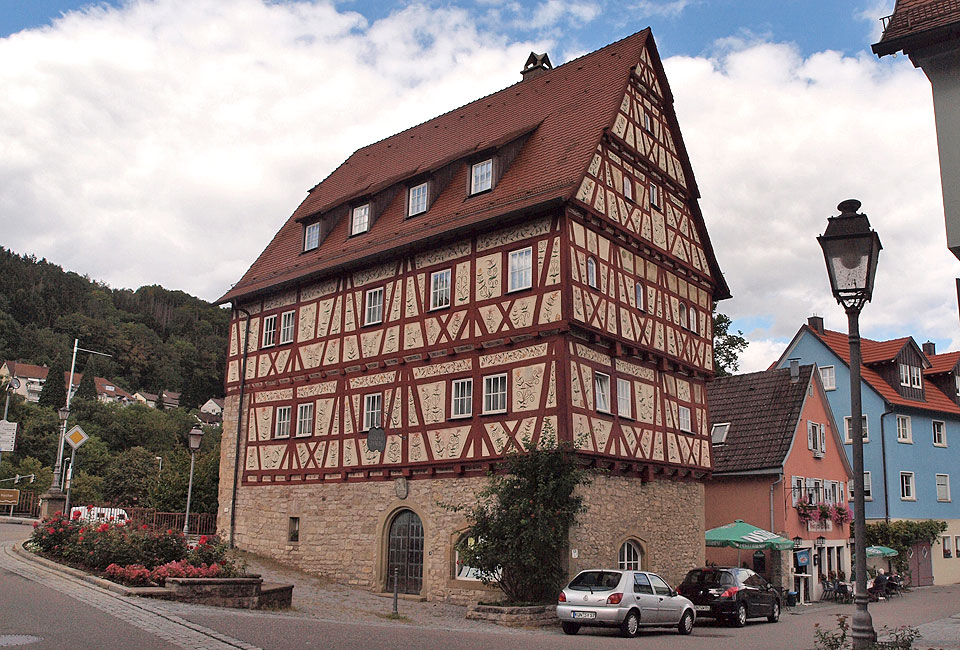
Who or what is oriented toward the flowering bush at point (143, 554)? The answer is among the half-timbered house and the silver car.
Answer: the half-timbered house

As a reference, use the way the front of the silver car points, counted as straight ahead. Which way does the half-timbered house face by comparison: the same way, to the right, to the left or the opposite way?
the opposite way

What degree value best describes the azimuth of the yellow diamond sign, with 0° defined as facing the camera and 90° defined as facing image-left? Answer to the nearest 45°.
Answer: approximately 0°

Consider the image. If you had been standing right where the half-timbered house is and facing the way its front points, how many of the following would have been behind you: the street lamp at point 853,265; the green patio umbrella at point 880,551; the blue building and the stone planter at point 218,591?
2

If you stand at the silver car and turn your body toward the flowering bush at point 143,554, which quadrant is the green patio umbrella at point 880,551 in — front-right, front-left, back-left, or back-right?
back-right

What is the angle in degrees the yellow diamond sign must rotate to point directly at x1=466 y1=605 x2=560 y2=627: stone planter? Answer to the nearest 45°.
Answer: approximately 45° to its left

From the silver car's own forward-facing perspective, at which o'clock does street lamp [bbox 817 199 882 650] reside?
The street lamp is roughly at 4 o'clock from the silver car.

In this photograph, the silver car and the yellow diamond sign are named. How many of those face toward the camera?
1

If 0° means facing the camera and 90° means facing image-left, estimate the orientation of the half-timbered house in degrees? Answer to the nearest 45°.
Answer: approximately 45°

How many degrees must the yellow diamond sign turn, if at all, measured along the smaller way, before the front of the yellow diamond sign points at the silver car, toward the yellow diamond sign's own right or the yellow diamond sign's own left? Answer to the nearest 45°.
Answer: approximately 45° to the yellow diamond sign's own left

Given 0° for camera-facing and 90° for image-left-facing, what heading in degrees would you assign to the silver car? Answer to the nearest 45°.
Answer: approximately 225°

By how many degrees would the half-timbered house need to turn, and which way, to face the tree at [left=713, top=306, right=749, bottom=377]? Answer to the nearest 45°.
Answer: approximately 180°
